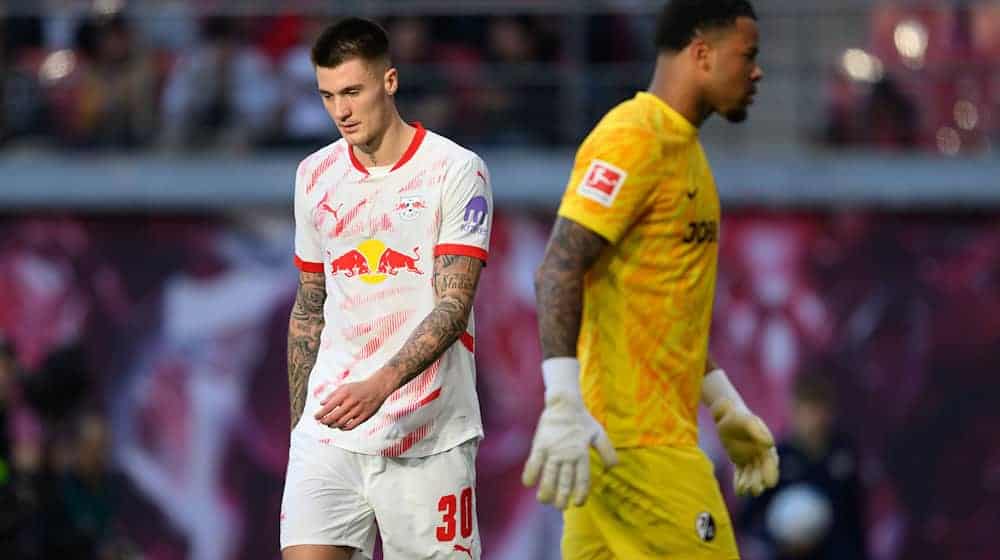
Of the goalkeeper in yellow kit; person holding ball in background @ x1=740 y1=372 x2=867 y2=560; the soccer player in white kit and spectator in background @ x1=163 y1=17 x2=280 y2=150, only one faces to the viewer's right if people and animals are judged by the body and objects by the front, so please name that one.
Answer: the goalkeeper in yellow kit

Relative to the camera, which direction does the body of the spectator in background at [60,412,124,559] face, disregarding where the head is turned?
toward the camera

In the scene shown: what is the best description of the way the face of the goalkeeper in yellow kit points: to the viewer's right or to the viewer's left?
to the viewer's right

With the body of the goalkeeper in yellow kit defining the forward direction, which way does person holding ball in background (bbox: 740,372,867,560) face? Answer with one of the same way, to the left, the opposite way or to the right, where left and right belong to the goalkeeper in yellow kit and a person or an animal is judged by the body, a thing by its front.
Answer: to the right

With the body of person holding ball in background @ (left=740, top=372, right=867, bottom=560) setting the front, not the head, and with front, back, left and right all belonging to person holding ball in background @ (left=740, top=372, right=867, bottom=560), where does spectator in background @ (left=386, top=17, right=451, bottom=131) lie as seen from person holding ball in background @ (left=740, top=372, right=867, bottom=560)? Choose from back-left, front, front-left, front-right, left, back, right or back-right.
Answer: back-right

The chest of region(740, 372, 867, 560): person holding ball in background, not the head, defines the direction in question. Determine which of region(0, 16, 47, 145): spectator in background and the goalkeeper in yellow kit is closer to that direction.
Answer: the goalkeeper in yellow kit

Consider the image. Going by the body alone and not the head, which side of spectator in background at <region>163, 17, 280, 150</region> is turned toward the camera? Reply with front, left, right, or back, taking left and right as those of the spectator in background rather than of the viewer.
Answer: front

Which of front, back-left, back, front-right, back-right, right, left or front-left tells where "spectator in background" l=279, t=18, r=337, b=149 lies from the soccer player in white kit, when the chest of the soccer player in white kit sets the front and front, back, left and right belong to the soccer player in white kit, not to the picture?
back-right

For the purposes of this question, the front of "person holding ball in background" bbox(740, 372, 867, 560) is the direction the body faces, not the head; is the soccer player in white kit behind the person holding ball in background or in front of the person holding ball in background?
in front

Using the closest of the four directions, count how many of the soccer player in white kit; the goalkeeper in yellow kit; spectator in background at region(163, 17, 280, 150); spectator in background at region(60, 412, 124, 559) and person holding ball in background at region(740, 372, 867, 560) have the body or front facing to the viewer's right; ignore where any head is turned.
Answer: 1

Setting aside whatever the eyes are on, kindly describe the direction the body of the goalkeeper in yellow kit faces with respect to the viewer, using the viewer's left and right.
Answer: facing to the right of the viewer

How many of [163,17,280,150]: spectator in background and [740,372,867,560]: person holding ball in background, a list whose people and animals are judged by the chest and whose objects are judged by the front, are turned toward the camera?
2

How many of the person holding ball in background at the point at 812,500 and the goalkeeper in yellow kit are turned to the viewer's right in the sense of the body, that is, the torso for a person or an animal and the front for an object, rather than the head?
1

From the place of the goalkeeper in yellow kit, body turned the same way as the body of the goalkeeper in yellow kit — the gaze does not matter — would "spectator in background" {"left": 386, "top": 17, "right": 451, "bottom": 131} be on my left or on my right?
on my left

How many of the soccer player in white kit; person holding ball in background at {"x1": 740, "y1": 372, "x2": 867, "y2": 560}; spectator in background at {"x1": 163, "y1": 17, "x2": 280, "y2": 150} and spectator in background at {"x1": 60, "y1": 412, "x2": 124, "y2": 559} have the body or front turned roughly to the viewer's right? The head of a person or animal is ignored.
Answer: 0

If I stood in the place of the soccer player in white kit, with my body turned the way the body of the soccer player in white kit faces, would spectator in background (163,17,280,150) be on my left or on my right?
on my right

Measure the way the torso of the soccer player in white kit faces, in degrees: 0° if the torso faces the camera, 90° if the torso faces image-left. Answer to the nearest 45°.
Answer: approximately 45°

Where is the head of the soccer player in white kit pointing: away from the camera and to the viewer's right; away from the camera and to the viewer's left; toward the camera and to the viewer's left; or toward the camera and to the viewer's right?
toward the camera and to the viewer's left
